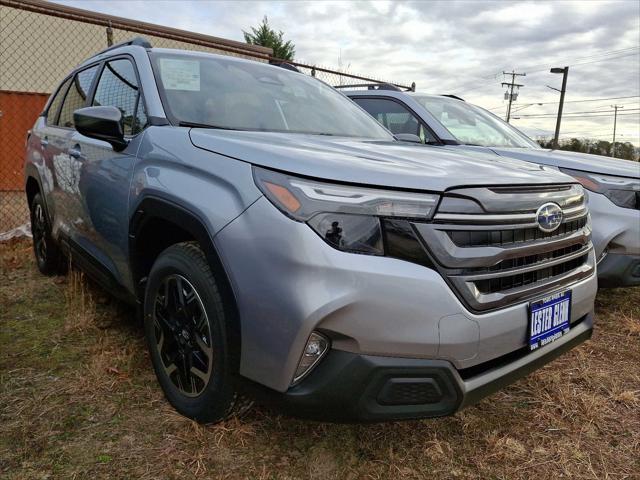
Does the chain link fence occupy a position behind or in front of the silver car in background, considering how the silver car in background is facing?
behind

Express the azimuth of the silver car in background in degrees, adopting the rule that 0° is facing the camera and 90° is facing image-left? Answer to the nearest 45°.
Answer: approximately 315°

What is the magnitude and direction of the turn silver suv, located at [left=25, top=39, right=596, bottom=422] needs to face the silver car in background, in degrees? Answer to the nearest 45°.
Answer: approximately 90° to its left

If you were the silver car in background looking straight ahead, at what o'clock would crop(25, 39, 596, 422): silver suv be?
The silver suv is roughly at 2 o'clock from the silver car in background.

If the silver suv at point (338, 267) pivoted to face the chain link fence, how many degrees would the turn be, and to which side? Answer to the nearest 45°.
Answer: approximately 180°

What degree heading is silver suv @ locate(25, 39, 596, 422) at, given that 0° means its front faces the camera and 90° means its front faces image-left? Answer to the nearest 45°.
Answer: approximately 315°

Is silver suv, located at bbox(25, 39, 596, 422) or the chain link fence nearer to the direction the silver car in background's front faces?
the silver suv
